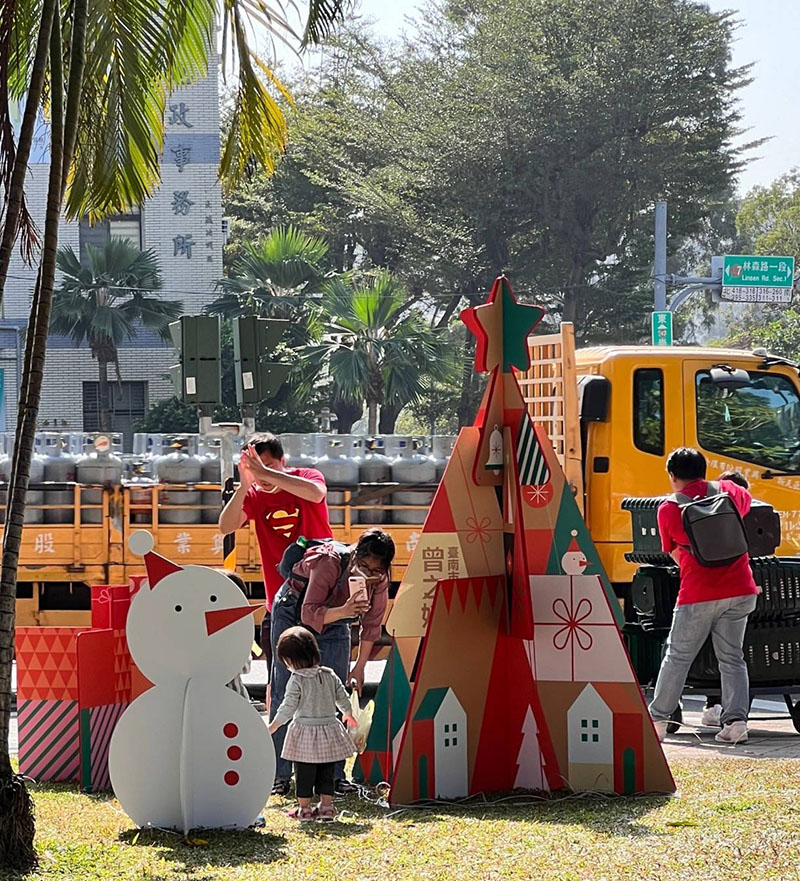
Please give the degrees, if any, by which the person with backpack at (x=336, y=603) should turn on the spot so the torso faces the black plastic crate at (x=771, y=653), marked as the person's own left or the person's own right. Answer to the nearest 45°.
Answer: approximately 90° to the person's own left

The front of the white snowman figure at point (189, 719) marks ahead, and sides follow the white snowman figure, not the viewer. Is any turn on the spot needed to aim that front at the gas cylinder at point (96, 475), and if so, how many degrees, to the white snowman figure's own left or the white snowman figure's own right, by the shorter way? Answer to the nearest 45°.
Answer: approximately 135° to the white snowman figure's own left

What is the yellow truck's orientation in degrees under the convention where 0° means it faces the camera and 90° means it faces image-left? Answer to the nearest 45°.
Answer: approximately 270°

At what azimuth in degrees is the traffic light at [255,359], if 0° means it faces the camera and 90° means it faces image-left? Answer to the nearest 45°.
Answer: approximately 225°
